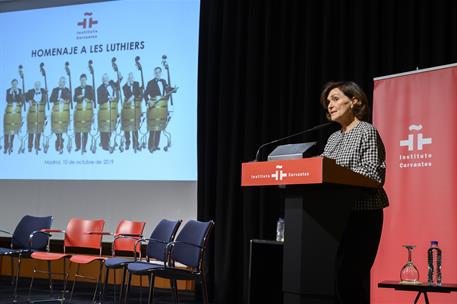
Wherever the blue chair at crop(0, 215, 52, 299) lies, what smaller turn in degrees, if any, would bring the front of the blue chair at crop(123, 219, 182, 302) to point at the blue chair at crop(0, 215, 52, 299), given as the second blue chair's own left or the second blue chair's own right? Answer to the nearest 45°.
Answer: approximately 90° to the second blue chair's own right

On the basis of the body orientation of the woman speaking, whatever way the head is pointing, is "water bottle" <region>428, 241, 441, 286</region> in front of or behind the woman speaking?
behind

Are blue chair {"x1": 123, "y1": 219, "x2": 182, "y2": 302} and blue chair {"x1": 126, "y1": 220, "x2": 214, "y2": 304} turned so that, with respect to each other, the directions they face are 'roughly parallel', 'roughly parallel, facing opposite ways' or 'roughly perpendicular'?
roughly parallel

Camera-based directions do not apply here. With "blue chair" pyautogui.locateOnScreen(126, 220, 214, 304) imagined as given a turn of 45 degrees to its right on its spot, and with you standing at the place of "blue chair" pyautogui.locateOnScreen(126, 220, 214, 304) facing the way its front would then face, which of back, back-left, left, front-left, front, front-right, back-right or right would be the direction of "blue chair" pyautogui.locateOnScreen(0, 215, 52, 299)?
front-right

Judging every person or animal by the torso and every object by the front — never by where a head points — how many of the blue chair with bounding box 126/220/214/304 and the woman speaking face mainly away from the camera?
0

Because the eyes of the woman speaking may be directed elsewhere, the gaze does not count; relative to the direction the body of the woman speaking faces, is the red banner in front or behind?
behind

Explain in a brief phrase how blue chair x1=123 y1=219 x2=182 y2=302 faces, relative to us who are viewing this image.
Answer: facing the viewer and to the left of the viewer

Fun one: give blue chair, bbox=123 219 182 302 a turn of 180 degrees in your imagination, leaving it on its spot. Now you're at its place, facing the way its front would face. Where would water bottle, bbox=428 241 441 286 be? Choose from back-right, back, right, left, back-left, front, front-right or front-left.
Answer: right

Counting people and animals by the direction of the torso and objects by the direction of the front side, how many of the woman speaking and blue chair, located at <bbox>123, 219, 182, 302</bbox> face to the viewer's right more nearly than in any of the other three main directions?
0

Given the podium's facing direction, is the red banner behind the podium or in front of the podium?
behind
